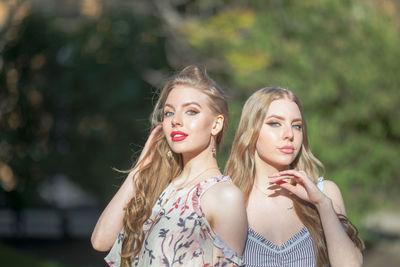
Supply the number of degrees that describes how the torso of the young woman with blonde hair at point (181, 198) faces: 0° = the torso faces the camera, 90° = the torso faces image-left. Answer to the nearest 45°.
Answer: approximately 45°

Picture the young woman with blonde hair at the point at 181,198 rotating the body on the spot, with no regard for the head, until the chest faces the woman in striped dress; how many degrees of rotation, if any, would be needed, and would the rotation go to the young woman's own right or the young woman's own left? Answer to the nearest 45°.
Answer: approximately 135° to the young woman's own left
